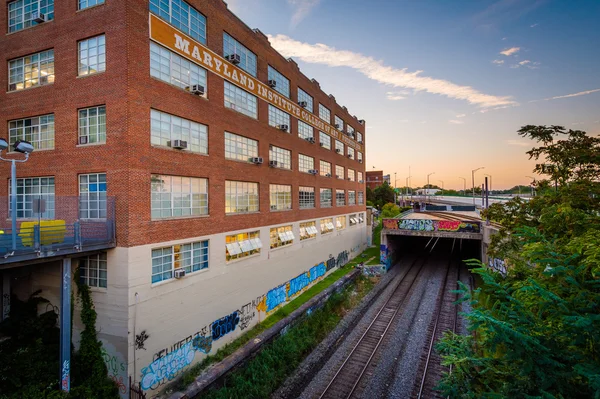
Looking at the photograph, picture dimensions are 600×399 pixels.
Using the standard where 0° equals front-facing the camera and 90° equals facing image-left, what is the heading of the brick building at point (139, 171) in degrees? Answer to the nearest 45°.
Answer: approximately 315°

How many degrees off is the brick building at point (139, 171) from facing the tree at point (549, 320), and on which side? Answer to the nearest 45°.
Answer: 0° — it already faces it
